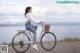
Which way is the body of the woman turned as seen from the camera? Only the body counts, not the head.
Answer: to the viewer's right
